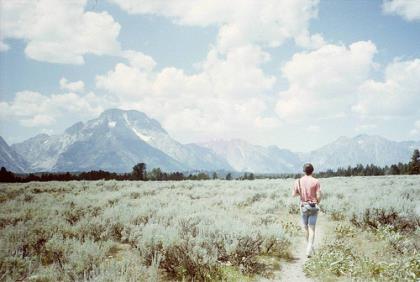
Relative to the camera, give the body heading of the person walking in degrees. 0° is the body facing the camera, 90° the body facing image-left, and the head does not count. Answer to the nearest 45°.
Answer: approximately 180°
